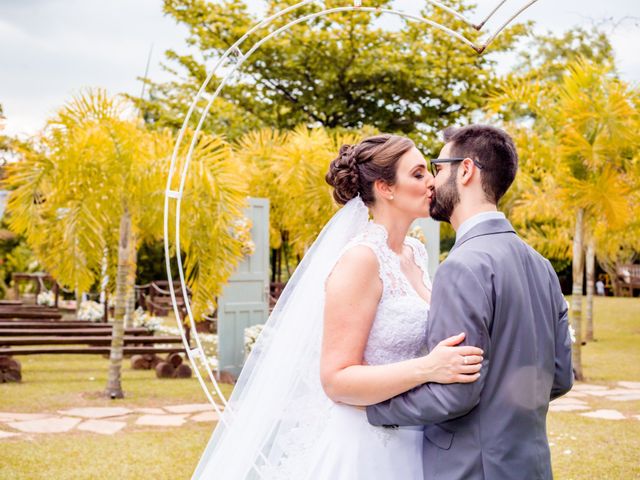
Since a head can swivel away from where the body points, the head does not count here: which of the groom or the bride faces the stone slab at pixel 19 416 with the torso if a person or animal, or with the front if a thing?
the groom

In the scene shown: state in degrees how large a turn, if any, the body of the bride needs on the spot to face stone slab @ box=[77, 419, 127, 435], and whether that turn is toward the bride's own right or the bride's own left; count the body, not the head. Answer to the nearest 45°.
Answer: approximately 135° to the bride's own left

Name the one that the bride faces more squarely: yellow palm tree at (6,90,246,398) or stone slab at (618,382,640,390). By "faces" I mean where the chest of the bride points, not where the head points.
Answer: the stone slab

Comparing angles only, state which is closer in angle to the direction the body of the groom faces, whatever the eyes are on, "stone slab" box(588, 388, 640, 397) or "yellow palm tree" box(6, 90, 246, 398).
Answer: the yellow palm tree

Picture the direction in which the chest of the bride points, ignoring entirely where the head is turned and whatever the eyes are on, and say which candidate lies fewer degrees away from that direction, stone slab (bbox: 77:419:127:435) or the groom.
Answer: the groom

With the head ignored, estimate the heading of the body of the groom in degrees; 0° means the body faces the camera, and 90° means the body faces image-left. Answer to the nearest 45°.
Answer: approximately 135°

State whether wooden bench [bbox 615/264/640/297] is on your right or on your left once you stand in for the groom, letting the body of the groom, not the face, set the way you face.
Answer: on your right

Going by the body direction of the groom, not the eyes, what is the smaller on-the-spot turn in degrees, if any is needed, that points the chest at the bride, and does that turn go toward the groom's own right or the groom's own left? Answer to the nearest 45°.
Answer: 0° — they already face them

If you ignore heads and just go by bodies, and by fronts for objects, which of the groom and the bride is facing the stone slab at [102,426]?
the groom

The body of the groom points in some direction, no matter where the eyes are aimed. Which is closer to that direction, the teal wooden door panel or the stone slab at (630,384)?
the teal wooden door panel

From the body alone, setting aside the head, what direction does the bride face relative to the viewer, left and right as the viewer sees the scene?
facing to the right of the viewer

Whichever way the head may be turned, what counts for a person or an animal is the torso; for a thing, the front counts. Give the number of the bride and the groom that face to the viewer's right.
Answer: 1
